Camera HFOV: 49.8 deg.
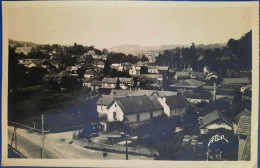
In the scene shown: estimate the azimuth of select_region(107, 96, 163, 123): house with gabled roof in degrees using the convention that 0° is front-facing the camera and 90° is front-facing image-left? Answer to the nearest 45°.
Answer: approximately 45°

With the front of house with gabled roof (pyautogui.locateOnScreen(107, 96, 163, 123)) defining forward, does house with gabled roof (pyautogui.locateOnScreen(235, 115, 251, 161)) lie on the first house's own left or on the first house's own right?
on the first house's own left

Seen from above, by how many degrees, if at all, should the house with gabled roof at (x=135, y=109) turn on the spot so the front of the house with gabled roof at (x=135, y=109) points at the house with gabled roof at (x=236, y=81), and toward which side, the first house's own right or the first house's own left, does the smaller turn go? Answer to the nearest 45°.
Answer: approximately 135° to the first house's own left
